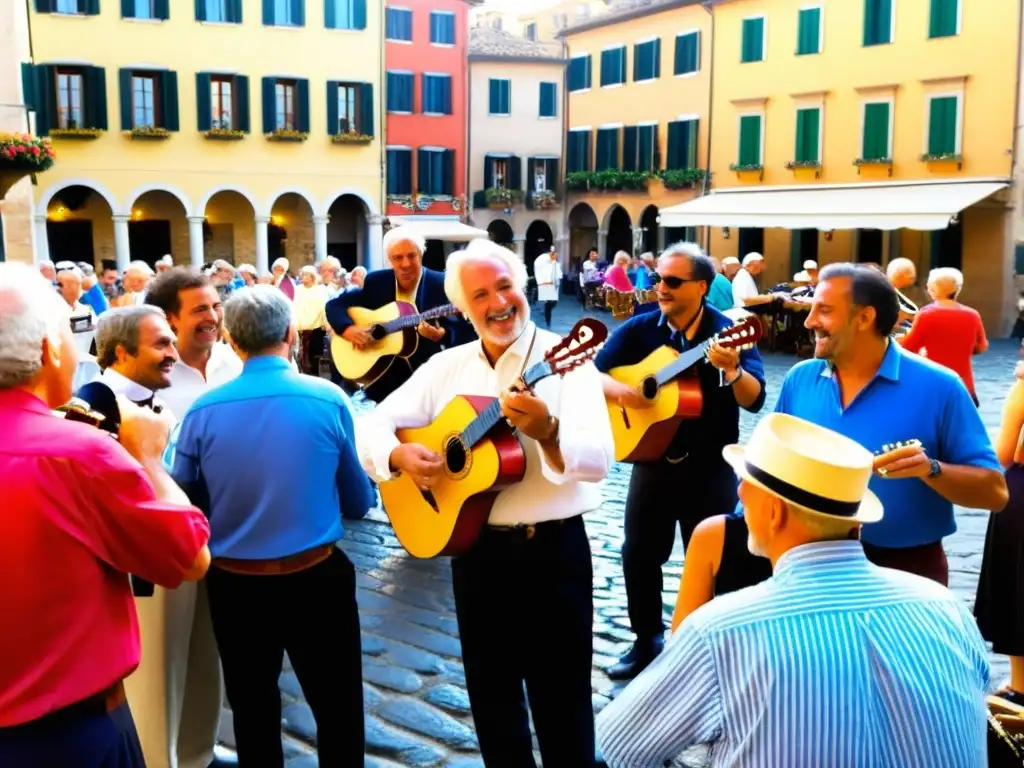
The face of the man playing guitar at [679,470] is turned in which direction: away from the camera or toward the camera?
toward the camera

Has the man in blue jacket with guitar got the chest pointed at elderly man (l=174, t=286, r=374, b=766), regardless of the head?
yes

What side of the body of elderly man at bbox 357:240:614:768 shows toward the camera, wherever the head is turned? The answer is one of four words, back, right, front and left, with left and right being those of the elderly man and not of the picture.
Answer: front

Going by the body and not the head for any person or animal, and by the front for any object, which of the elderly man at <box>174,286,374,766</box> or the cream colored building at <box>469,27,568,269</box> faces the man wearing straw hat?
the cream colored building

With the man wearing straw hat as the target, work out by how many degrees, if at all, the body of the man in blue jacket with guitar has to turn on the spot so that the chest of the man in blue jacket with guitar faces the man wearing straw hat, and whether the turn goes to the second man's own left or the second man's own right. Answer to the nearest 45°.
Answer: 0° — they already face them

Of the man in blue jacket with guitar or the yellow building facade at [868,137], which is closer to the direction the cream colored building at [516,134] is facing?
the man in blue jacket with guitar

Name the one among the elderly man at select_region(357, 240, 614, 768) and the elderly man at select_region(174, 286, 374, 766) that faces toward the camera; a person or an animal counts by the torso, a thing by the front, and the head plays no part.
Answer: the elderly man at select_region(357, 240, 614, 768)

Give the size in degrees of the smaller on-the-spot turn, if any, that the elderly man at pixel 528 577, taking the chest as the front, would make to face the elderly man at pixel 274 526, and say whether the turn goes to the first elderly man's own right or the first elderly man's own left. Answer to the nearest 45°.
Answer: approximately 90° to the first elderly man's own right

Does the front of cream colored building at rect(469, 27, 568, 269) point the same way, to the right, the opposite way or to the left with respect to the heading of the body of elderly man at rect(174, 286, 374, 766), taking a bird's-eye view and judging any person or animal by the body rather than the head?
the opposite way

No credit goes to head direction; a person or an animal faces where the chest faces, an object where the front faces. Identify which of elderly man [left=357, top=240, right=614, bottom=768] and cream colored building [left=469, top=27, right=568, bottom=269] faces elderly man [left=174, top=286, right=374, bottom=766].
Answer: the cream colored building

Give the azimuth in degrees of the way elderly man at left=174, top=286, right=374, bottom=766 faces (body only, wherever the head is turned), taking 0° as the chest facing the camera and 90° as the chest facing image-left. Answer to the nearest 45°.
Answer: approximately 180°

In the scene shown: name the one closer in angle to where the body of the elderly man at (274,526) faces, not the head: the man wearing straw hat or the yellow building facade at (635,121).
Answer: the yellow building facade

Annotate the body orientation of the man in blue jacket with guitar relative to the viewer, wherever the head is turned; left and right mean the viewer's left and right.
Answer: facing the viewer

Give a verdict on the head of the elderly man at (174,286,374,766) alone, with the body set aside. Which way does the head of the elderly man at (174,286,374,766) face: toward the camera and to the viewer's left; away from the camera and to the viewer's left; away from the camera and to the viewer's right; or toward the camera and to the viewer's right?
away from the camera and to the viewer's left

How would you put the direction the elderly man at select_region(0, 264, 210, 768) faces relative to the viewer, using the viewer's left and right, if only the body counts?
facing away from the viewer and to the right of the viewer

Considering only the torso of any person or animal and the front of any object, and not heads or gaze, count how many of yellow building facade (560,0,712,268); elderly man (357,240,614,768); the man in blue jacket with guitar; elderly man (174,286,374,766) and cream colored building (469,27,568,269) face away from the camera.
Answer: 1

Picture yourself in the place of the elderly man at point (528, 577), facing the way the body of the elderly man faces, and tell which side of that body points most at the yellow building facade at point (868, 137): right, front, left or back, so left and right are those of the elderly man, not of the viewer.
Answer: back

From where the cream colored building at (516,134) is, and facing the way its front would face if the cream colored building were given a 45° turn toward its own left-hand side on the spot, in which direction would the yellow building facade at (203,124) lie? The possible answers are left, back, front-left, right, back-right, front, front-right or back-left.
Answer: right
